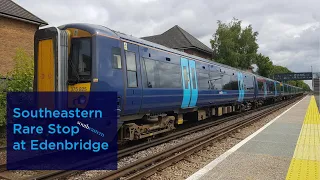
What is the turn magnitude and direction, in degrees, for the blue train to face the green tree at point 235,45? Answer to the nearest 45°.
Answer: approximately 135° to its right

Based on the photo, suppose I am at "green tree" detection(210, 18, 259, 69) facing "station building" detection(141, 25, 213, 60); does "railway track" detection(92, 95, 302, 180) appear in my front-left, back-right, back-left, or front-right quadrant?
front-left

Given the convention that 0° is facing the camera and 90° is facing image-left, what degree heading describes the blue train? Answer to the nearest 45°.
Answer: approximately 45°

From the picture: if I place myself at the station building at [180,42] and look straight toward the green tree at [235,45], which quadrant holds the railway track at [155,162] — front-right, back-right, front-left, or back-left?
back-right

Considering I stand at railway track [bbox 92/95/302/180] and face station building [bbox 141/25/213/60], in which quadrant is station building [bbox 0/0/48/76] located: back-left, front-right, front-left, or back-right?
front-left

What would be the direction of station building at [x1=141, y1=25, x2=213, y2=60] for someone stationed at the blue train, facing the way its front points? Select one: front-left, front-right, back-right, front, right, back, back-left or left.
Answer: back-right

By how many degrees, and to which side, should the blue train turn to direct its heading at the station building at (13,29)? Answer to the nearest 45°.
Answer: approximately 90° to its right
